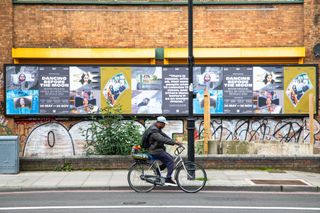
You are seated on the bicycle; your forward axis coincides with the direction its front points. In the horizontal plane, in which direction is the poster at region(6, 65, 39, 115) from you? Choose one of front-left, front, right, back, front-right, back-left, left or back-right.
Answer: back-left

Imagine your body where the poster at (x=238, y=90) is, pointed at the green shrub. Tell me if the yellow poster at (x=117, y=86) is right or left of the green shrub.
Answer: right

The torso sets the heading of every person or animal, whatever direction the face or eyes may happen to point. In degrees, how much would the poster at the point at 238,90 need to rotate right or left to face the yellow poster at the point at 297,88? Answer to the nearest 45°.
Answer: approximately 90° to its left

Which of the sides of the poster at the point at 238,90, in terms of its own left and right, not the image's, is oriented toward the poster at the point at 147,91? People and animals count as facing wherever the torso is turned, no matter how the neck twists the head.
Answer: right

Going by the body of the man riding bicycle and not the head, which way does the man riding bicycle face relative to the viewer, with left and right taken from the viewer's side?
facing to the right of the viewer

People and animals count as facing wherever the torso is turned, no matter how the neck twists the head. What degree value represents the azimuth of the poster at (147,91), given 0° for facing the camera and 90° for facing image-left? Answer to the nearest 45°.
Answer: approximately 0°

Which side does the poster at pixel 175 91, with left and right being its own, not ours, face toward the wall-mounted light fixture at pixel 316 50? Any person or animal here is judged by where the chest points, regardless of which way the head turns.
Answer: left

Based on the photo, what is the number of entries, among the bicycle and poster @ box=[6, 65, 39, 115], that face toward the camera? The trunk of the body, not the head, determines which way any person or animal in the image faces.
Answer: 1

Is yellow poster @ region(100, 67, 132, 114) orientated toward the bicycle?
yes

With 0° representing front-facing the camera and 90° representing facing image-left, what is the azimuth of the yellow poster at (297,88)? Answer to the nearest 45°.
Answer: approximately 0°
